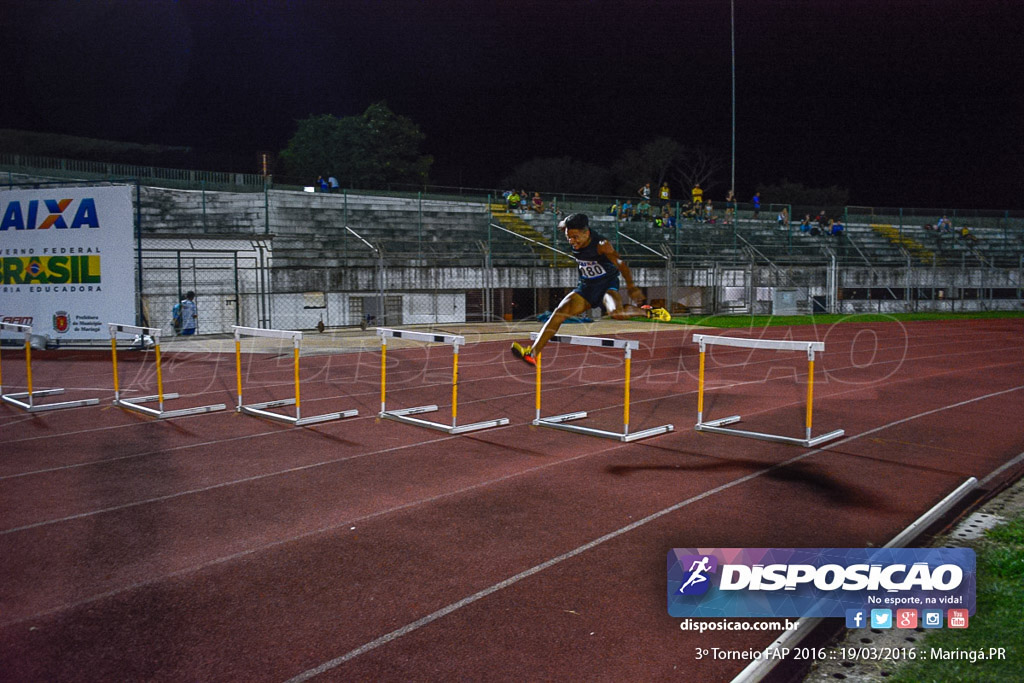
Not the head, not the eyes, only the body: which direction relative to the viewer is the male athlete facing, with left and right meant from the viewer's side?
facing the viewer and to the left of the viewer

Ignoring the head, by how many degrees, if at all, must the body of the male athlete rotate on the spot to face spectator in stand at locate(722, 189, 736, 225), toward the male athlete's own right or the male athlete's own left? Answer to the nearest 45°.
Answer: approximately 135° to the male athlete's own right

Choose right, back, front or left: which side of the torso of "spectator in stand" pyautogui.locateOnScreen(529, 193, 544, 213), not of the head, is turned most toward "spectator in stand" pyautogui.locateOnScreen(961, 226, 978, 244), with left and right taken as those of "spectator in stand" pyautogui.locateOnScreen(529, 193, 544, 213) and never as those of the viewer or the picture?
left

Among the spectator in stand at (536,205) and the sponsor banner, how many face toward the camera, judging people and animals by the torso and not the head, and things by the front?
2

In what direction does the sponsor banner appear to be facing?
toward the camera

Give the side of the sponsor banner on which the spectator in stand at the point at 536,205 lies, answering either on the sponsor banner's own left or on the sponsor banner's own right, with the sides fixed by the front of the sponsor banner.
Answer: on the sponsor banner's own left

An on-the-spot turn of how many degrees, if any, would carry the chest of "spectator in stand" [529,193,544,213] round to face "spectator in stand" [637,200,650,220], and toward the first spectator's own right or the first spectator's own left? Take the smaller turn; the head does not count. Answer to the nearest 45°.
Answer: approximately 90° to the first spectator's own left

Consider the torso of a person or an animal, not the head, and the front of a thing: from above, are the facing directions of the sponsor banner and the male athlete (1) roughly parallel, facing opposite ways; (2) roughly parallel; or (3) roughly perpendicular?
roughly perpendicular

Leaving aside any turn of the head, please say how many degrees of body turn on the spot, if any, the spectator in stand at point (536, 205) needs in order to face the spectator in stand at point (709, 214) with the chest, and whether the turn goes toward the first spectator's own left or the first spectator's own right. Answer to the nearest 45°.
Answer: approximately 90° to the first spectator's own left

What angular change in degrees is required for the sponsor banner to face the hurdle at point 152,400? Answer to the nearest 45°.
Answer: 0° — it already faces it
